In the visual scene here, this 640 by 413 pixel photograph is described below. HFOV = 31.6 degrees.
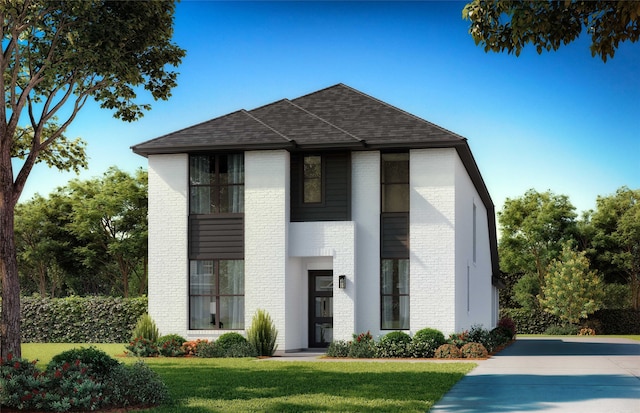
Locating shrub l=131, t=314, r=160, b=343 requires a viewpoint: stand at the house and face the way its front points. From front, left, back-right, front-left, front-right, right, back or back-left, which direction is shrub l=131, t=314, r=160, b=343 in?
right

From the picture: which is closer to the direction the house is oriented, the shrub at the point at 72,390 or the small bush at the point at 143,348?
the shrub

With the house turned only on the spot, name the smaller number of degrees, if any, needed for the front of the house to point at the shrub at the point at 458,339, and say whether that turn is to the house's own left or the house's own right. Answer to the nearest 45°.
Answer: approximately 90° to the house's own left

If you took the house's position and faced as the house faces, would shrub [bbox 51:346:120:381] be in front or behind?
in front

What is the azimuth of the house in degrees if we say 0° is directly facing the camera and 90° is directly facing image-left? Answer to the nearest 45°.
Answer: approximately 0°

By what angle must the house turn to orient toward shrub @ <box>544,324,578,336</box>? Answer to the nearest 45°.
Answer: approximately 135° to its left

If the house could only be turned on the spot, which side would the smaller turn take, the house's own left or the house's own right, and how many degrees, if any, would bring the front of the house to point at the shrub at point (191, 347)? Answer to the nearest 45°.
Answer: approximately 90° to the house's own right
